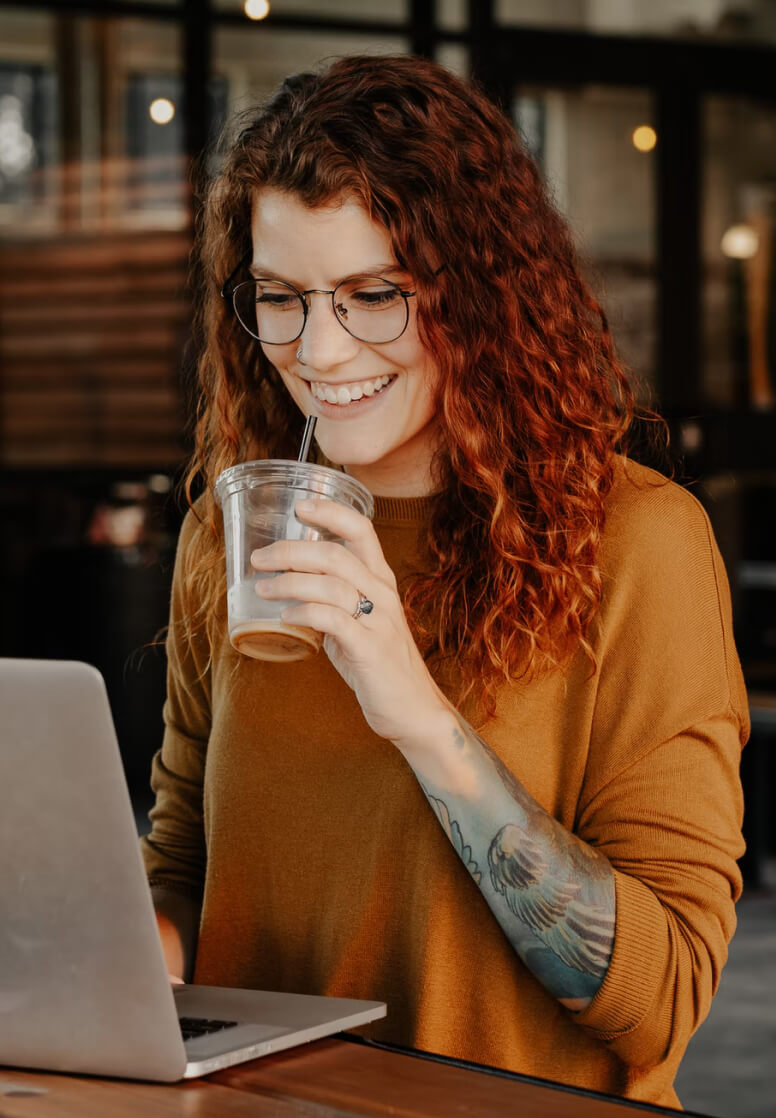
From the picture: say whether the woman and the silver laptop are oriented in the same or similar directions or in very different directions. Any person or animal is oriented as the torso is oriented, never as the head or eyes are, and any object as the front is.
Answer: very different directions

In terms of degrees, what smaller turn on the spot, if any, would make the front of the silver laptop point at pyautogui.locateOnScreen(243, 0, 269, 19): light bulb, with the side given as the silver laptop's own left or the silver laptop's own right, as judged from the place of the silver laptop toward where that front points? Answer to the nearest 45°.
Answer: approximately 45° to the silver laptop's own left

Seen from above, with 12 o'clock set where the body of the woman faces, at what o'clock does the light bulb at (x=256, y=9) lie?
The light bulb is roughly at 4 o'clock from the woman.

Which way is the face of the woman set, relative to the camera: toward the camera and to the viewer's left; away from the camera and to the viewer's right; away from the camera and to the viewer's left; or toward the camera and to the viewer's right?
toward the camera and to the viewer's left

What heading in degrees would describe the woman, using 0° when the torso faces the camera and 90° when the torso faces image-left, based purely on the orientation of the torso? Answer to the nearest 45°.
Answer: approximately 45°

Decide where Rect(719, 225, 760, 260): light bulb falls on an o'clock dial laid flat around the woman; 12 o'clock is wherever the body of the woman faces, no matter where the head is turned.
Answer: The light bulb is roughly at 5 o'clock from the woman.

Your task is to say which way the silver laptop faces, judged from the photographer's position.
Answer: facing away from the viewer and to the right of the viewer

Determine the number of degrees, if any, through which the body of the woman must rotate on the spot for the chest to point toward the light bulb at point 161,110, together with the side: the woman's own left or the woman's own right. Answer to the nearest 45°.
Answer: approximately 135° to the woman's own right

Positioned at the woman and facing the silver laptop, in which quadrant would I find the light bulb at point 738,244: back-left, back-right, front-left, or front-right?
back-right
